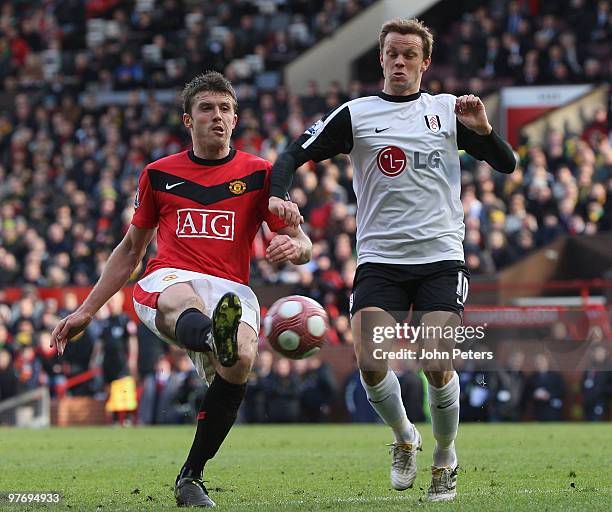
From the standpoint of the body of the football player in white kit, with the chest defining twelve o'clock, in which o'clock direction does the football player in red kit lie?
The football player in red kit is roughly at 3 o'clock from the football player in white kit.

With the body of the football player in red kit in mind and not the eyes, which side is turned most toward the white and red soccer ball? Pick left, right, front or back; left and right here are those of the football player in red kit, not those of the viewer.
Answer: left

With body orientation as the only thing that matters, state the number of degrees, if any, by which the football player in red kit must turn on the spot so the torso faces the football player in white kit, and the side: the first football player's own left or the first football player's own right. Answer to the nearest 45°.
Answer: approximately 90° to the first football player's own left

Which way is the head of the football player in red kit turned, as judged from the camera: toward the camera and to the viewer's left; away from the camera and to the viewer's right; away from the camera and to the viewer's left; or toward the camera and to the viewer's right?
toward the camera and to the viewer's right

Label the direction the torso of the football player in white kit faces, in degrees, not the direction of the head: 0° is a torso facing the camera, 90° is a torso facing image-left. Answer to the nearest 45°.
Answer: approximately 0°

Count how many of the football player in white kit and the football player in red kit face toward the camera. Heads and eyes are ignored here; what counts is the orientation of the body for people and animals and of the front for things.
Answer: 2

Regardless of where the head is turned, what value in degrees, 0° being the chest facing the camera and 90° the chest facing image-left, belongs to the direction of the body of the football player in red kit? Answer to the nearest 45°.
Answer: approximately 0°
